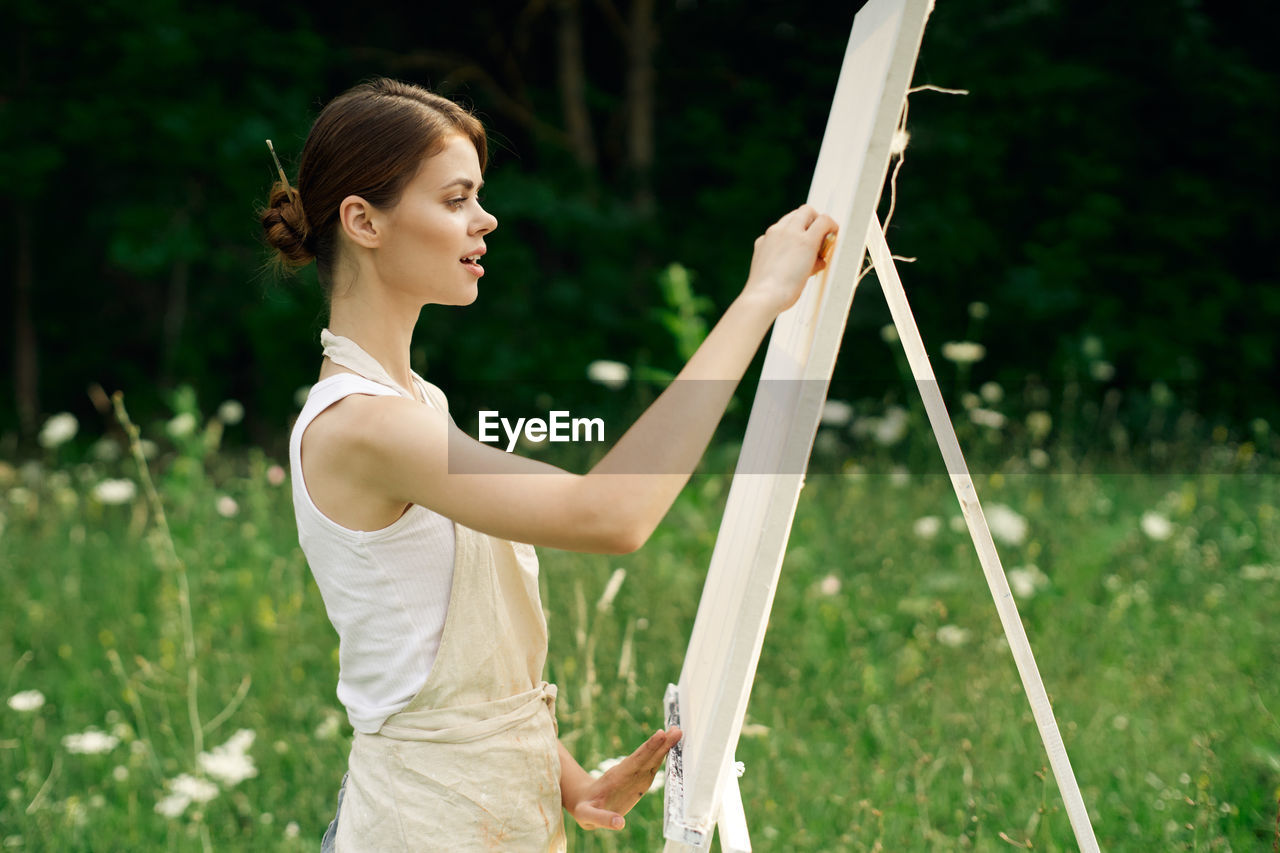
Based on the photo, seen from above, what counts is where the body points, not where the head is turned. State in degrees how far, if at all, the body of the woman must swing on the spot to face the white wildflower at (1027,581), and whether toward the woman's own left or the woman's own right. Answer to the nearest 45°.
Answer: approximately 45° to the woman's own left

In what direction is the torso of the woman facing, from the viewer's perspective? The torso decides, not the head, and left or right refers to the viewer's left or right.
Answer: facing to the right of the viewer

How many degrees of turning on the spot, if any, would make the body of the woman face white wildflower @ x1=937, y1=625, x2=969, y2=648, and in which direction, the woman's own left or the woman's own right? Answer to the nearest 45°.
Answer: approximately 45° to the woman's own left

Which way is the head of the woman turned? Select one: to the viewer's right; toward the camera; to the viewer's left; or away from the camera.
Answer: to the viewer's right
